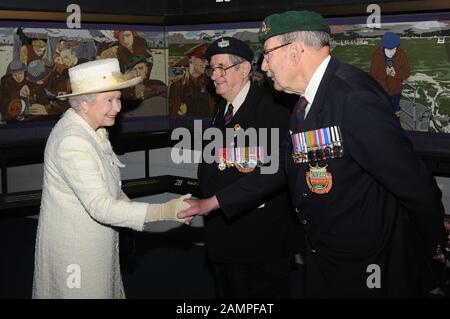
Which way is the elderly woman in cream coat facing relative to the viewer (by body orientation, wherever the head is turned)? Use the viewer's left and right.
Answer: facing to the right of the viewer
